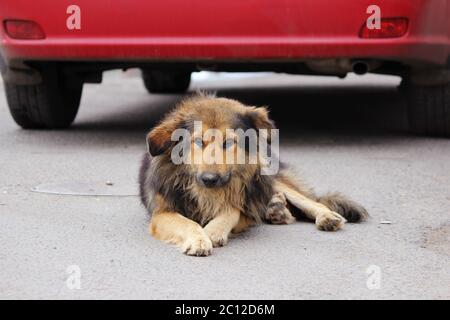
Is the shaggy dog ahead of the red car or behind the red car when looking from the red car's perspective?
behind

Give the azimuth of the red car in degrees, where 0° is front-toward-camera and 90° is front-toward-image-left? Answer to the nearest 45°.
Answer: approximately 180°
